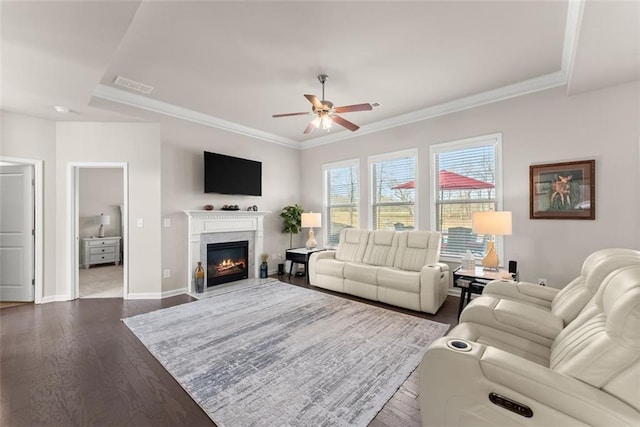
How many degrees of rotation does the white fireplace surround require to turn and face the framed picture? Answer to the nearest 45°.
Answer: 0° — it already faces it

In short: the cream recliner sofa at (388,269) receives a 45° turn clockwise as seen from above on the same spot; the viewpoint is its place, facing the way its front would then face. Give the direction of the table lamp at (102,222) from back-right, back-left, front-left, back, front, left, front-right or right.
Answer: front

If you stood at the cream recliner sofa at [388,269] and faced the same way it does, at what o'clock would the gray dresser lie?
The gray dresser is roughly at 2 o'clock from the cream recliner sofa.

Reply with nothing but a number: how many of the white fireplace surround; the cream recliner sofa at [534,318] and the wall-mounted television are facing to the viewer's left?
1

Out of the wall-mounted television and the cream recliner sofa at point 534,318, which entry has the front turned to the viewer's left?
the cream recliner sofa

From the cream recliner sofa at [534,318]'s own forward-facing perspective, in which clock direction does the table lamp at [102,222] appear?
The table lamp is roughly at 12 o'clock from the cream recliner sofa.

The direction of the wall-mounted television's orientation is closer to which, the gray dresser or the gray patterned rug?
the gray patterned rug

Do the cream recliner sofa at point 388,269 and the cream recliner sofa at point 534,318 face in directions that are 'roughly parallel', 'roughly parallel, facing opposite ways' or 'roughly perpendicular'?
roughly perpendicular

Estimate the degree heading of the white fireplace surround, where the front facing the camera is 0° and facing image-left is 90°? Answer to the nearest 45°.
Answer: approximately 315°

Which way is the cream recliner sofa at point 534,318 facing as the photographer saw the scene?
facing to the left of the viewer

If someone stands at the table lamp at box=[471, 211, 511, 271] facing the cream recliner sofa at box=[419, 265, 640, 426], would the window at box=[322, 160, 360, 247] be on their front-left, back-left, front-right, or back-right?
back-right
